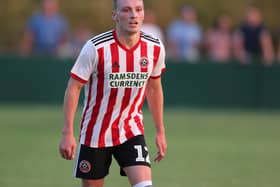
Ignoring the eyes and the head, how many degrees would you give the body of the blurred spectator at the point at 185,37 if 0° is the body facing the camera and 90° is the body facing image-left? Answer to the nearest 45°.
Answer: approximately 0°

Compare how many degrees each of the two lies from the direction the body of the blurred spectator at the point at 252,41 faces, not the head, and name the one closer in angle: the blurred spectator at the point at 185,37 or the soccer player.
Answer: the soccer player

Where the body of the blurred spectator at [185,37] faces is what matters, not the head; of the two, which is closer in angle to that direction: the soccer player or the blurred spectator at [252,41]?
the soccer player

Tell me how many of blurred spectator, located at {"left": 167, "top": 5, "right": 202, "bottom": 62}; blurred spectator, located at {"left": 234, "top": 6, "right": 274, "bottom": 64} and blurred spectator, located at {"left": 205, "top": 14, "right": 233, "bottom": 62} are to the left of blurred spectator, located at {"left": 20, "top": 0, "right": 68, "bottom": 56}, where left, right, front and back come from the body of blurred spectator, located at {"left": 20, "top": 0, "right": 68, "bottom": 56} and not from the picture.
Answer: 3

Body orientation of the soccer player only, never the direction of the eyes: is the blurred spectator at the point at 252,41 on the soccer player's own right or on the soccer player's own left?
on the soccer player's own left

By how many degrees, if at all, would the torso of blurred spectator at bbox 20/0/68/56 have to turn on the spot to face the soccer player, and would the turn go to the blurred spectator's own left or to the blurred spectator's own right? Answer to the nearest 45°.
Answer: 0° — they already face them

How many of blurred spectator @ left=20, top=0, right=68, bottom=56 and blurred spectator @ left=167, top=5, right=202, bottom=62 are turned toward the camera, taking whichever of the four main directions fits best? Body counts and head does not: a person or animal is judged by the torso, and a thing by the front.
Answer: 2

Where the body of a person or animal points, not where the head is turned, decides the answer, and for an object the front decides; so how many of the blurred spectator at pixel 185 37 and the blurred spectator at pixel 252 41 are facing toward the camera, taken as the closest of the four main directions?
2

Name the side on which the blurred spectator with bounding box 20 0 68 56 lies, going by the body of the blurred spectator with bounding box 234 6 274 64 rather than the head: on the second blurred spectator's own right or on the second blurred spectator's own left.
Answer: on the second blurred spectator's own right
